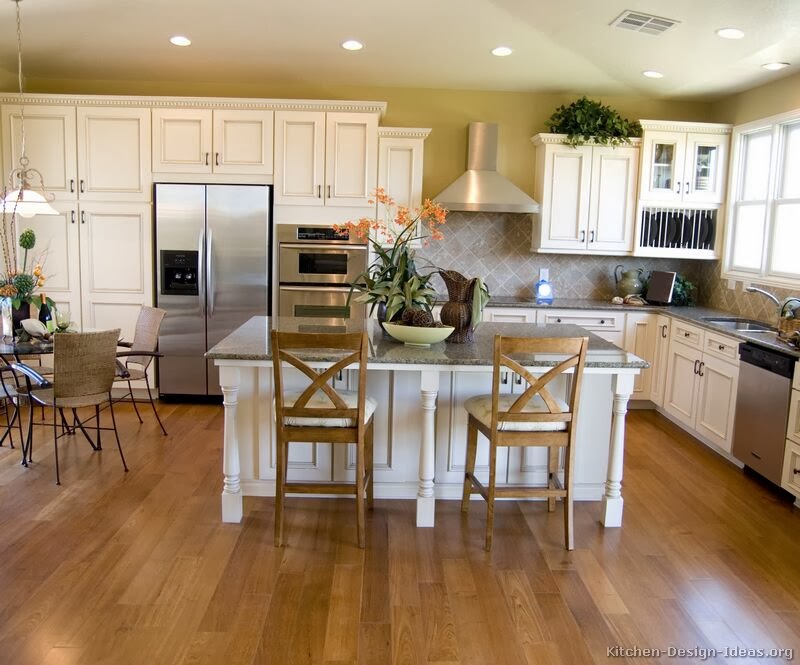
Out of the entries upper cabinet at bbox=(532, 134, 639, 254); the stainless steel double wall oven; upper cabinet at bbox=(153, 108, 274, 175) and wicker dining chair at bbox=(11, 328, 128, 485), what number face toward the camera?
3

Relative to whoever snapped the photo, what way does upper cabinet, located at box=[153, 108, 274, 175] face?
facing the viewer

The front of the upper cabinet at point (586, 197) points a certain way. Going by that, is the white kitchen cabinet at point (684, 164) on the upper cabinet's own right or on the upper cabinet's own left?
on the upper cabinet's own left

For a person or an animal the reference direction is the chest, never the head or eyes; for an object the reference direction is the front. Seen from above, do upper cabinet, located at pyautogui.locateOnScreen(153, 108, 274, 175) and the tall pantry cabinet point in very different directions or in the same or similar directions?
same or similar directions

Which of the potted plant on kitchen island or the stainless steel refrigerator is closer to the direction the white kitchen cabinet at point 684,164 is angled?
the potted plant on kitchen island

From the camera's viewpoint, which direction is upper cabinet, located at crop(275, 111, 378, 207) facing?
toward the camera

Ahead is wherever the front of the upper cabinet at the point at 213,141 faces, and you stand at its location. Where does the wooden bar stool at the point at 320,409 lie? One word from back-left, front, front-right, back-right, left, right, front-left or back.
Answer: front

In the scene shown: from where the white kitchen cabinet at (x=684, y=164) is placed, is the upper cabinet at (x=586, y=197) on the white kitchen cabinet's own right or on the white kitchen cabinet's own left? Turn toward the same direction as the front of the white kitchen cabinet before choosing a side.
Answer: on the white kitchen cabinet's own right

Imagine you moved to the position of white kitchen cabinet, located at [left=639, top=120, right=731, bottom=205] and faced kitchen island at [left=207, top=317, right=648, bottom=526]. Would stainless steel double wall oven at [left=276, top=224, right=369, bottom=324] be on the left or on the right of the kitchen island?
right

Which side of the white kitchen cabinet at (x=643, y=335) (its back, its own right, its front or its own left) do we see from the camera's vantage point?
front

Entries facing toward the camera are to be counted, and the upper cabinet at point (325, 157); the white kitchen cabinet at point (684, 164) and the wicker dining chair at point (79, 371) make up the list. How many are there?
2

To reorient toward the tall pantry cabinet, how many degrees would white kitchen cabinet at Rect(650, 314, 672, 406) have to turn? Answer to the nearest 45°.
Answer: approximately 45° to its right

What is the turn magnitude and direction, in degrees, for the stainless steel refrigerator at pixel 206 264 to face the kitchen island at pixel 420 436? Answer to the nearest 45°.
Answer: approximately 45° to its left

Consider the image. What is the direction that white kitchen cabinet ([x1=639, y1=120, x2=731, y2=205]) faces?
toward the camera

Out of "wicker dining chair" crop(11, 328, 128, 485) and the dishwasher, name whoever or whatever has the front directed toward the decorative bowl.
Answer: the dishwasher

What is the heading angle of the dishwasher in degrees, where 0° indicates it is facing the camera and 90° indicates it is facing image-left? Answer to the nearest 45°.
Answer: approximately 45°

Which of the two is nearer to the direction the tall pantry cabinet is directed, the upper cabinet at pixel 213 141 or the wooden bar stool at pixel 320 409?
the wooden bar stool
